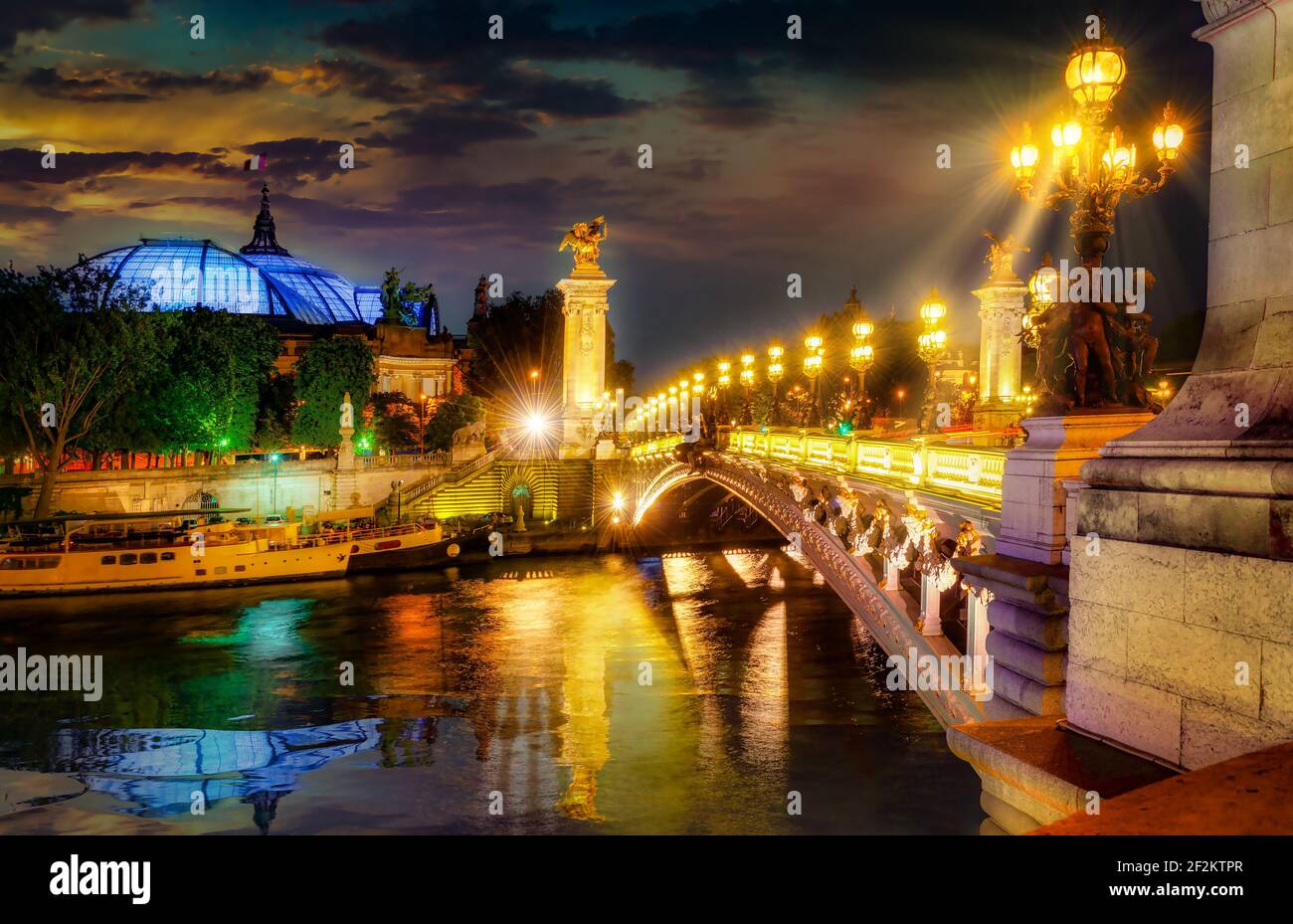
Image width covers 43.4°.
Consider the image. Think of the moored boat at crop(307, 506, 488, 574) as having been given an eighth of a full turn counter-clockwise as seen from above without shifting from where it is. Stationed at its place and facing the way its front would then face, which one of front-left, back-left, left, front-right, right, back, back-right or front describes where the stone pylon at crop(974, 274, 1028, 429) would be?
right

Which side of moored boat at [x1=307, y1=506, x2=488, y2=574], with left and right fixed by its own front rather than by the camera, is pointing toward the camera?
right

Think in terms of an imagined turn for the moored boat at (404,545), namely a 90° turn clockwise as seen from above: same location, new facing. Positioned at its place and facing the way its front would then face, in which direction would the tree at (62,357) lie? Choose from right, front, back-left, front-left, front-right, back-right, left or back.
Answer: right

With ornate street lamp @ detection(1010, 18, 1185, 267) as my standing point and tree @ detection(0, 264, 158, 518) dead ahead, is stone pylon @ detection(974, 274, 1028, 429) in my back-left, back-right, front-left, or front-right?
front-right

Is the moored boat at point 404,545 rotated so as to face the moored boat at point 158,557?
no

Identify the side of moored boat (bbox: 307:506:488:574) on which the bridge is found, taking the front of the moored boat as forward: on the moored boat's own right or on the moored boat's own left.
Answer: on the moored boat's own right

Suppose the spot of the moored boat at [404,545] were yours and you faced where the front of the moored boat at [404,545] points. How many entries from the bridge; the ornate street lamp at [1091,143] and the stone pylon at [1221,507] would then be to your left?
0

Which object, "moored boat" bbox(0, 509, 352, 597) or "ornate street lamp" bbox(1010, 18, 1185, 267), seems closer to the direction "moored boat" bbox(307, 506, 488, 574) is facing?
the ornate street lamp

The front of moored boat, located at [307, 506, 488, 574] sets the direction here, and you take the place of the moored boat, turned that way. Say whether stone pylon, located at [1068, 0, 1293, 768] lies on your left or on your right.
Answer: on your right

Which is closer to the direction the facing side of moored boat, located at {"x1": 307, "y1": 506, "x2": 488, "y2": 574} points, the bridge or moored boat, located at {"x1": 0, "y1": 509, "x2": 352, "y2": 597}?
the bridge

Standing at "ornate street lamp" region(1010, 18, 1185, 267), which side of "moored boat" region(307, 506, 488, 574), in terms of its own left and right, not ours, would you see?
right
